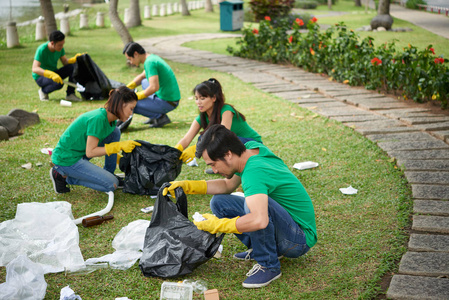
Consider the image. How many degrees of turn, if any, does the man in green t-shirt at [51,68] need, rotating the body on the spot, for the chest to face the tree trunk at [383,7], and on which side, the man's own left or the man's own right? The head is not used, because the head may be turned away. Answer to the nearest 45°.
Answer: approximately 90° to the man's own left

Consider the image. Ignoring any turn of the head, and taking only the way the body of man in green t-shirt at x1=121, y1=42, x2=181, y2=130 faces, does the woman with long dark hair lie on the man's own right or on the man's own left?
on the man's own left

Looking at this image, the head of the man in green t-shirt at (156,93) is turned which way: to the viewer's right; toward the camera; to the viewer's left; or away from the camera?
to the viewer's left

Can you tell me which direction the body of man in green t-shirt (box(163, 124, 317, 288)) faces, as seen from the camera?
to the viewer's left

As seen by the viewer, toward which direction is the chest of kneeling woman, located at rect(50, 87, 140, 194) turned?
to the viewer's right

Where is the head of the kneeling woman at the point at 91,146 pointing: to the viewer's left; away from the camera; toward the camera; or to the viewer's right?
to the viewer's right

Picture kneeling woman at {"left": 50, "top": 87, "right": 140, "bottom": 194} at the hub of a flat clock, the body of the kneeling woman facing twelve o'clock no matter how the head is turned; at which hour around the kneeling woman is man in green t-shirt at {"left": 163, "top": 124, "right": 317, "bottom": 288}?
The man in green t-shirt is roughly at 2 o'clock from the kneeling woman.

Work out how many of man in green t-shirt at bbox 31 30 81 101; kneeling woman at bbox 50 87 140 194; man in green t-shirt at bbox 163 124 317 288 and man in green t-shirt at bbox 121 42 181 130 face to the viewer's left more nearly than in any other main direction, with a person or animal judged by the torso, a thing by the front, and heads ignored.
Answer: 2

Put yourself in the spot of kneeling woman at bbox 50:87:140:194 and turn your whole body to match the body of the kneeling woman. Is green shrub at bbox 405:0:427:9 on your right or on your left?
on your left

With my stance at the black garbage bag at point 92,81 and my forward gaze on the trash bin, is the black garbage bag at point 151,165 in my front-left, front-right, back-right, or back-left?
back-right

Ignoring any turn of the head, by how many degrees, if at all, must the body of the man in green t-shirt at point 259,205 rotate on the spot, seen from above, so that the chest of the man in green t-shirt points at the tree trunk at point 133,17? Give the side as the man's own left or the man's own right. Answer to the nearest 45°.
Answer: approximately 90° to the man's own right

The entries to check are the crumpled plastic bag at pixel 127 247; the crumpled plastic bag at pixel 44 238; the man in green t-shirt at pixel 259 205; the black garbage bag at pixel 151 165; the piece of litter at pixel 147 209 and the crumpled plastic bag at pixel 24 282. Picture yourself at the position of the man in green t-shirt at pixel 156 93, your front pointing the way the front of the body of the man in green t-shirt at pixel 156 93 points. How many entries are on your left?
6
